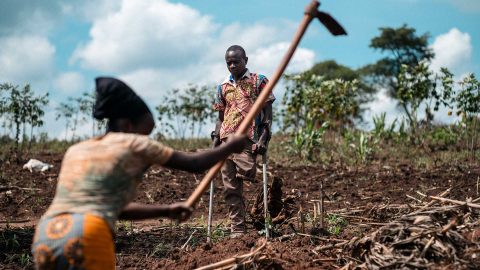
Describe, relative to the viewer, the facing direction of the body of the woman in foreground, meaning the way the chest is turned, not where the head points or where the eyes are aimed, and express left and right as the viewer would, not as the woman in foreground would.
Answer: facing away from the viewer and to the right of the viewer

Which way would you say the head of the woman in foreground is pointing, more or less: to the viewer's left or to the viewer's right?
to the viewer's right

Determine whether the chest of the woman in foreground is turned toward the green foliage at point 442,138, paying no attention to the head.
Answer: yes

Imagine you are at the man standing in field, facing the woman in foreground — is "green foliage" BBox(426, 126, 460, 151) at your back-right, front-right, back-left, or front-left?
back-left
